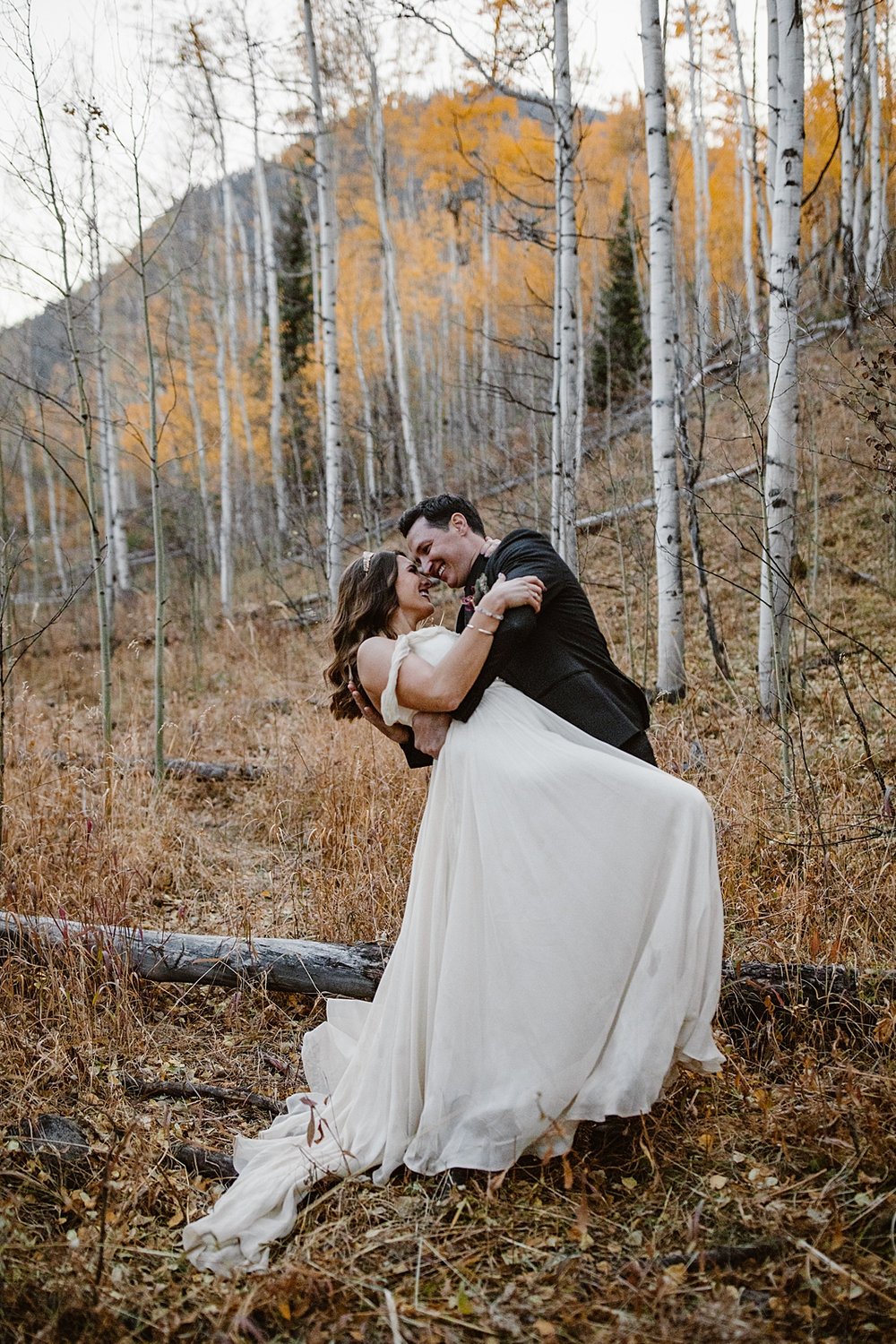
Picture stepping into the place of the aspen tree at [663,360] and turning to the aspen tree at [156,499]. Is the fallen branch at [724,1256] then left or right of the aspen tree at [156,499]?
left

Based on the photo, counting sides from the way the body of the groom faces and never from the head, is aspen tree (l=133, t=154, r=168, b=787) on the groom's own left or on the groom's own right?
on the groom's own right

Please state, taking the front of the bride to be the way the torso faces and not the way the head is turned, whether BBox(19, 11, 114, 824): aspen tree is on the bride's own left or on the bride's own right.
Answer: on the bride's own left

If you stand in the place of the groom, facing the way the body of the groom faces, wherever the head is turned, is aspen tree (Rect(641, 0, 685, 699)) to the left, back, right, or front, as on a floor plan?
right

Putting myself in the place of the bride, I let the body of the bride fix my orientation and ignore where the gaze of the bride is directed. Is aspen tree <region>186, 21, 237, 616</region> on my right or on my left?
on my left

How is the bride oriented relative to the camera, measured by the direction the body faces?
to the viewer's right

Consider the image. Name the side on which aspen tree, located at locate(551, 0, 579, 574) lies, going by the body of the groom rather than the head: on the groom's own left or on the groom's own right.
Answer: on the groom's own right

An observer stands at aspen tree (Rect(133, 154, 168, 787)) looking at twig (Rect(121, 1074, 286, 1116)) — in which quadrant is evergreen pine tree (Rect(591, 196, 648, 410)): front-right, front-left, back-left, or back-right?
back-left

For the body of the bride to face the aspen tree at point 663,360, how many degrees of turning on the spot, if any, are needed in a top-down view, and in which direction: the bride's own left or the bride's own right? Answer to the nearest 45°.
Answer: approximately 90° to the bride's own left

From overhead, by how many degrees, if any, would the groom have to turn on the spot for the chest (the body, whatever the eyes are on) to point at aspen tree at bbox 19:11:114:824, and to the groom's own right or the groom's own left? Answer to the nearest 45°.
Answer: approximately 45° to the groom's own right

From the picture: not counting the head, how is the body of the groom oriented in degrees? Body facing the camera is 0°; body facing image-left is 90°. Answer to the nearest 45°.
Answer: approximately 90°

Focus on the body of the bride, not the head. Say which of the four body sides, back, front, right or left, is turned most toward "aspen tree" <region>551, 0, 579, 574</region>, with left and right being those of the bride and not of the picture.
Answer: left
